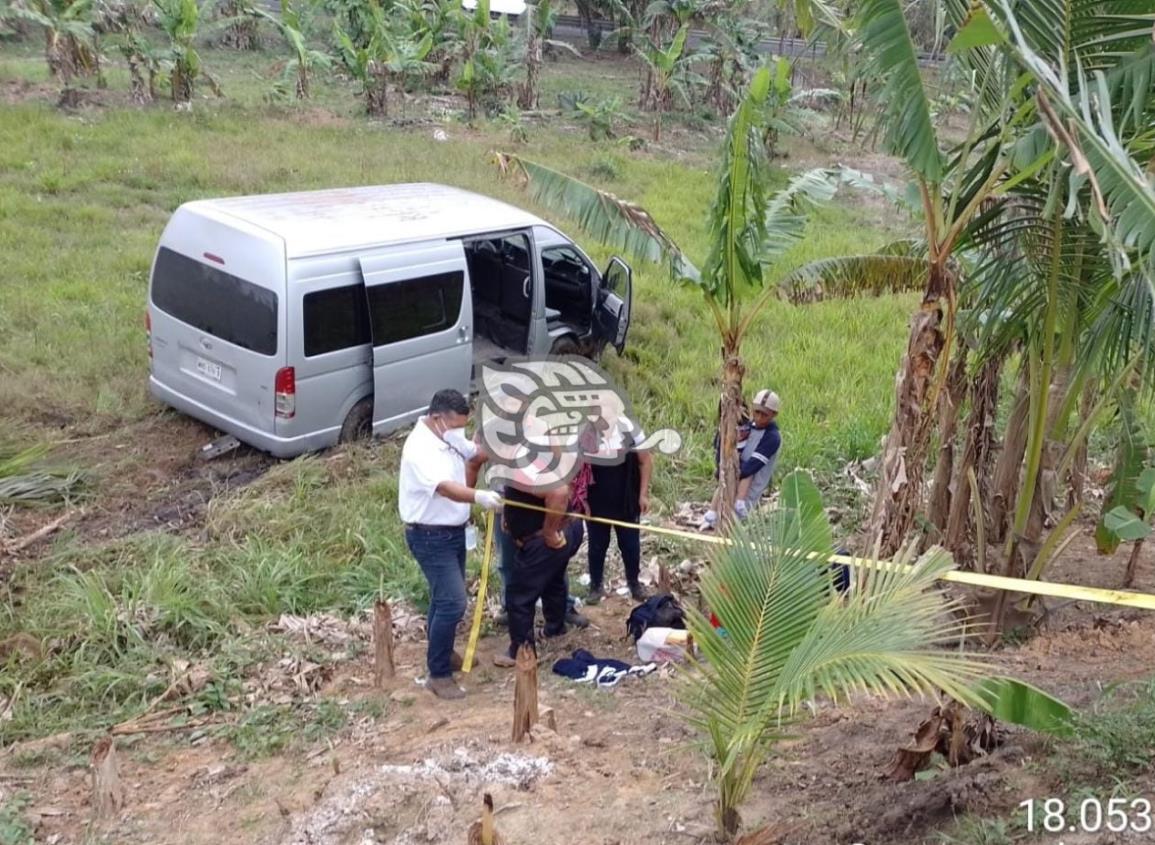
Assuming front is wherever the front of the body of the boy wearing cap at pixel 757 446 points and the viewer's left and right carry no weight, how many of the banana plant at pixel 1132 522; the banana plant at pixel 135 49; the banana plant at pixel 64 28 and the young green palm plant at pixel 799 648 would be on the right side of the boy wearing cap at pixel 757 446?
2

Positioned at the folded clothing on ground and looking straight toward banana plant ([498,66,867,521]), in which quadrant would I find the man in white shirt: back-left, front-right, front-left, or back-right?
back-left

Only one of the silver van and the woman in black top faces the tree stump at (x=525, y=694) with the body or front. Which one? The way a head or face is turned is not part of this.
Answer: the woman in black top

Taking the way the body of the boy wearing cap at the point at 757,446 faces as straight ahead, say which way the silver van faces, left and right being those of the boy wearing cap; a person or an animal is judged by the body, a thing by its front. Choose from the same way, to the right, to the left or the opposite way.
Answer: the opposite way

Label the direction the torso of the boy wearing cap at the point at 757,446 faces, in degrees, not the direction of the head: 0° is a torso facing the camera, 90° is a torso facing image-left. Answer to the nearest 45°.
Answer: approximately 45°

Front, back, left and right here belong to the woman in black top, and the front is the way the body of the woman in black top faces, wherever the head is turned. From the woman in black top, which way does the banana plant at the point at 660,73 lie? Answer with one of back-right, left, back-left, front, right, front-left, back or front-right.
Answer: back

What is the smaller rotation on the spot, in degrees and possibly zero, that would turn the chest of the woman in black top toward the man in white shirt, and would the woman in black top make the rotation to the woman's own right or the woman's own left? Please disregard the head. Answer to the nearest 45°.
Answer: approximately 45° to the woman's own right

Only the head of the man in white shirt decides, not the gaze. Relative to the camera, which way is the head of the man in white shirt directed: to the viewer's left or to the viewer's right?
to the viewer's right

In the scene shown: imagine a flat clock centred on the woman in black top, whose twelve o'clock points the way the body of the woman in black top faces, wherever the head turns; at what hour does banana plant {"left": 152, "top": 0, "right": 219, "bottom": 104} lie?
The banana plant is roughly at 5 o'clock from the woman in black top.

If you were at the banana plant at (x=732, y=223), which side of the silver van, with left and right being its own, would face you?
right

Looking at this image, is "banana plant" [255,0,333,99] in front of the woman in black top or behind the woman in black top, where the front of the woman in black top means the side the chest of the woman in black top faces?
behind

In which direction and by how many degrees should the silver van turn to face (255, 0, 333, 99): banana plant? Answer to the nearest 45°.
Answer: approximately 45° to its left

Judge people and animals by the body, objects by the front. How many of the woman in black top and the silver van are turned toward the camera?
1
